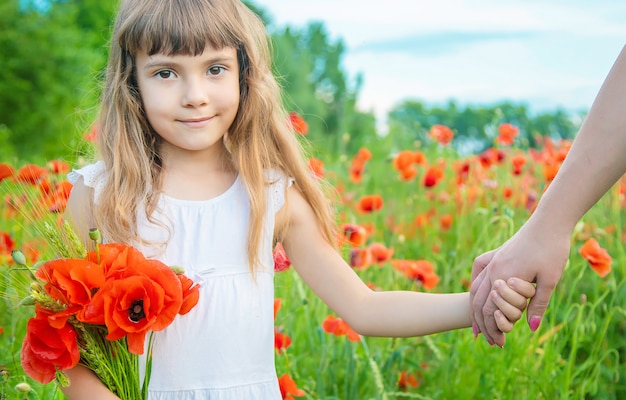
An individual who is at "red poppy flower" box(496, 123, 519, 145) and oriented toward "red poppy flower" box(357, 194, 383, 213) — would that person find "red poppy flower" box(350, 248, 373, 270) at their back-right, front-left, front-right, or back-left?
front-left

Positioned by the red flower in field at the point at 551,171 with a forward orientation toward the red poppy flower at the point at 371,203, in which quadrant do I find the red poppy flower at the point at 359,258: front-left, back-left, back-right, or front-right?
front-left

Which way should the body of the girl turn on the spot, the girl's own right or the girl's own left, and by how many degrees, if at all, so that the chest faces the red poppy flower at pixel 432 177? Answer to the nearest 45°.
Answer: approximately 135° to the girl's own left

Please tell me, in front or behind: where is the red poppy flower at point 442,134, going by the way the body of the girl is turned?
behind

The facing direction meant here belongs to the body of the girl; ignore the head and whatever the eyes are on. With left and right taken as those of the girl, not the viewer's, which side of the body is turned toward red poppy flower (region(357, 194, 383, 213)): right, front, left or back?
back

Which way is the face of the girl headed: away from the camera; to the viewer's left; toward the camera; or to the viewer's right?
toward the camera

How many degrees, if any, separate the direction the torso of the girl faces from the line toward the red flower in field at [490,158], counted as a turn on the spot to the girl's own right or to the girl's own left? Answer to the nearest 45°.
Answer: approximately 135° to the girl's own left

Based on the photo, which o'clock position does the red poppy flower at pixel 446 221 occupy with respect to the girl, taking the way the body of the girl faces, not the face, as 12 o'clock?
The red poppy flower is roughly at 7 o'clock from the girl.

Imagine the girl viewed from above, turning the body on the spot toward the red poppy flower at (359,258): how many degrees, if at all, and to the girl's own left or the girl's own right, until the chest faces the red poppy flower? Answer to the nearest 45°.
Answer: approximately 135° to the girl's own left

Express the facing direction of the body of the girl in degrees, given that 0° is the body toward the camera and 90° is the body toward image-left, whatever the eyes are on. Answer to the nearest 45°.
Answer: approximately 0°

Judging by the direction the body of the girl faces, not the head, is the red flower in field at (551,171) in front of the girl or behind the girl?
behind

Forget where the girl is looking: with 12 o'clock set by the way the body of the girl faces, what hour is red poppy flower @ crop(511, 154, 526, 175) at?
The red poppy flower is roughly at 7 o'clock from the girl.
